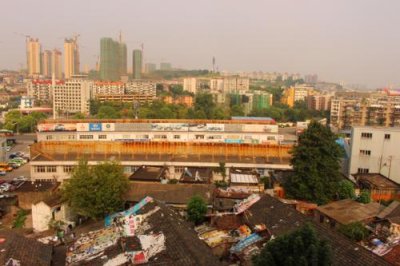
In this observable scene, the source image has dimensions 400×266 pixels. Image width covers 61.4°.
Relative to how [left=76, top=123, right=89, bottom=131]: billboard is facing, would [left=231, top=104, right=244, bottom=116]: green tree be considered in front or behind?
behind

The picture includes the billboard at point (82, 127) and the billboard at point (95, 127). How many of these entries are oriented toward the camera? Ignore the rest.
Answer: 2

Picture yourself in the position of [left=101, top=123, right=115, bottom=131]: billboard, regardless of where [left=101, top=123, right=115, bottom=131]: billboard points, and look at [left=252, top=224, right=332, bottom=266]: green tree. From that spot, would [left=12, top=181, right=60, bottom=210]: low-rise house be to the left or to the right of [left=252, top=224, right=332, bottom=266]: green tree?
right

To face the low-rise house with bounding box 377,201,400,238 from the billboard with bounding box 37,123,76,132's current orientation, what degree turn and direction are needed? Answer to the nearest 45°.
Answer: approximately 45° to its left

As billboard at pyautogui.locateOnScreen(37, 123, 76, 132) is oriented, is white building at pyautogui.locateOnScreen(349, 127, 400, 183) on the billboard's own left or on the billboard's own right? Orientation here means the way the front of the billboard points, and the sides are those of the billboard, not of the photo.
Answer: on the billboard's own left

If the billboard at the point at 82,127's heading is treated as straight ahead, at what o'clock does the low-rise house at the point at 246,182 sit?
The low-rise house is roughly at 11 o'clock from the billboard.

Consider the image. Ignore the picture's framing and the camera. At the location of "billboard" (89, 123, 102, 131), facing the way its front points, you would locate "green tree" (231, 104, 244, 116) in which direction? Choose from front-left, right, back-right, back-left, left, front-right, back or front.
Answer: back-left

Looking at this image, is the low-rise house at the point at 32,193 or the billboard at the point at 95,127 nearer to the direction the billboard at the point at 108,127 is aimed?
the low-rise house

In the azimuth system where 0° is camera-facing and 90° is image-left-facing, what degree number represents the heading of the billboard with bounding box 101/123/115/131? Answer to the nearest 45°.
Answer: approximately 0°
